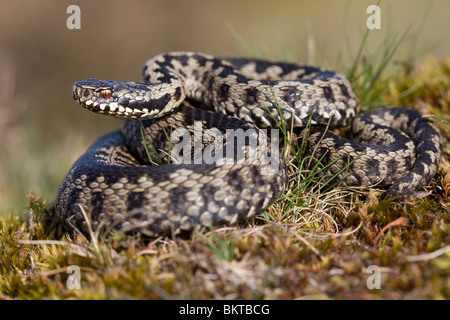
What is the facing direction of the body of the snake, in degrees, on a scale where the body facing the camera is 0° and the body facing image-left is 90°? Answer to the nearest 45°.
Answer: approximately 90°
